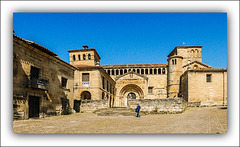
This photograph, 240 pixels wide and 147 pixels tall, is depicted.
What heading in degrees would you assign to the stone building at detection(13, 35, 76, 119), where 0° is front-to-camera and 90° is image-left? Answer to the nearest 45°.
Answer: approximately 315°

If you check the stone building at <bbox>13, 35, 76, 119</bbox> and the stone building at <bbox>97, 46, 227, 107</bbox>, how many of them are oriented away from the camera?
0

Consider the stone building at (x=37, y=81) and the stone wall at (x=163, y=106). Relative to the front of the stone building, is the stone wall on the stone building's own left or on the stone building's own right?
on the stone building's own left

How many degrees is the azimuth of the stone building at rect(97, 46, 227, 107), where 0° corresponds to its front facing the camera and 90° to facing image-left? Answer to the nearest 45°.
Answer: approximately 0°

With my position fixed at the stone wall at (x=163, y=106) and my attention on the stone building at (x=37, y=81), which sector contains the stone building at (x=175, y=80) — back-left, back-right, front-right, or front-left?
back-right

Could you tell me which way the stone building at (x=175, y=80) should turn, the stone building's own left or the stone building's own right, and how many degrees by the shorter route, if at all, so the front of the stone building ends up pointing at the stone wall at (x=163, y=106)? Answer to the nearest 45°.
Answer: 0° — it already faces it
